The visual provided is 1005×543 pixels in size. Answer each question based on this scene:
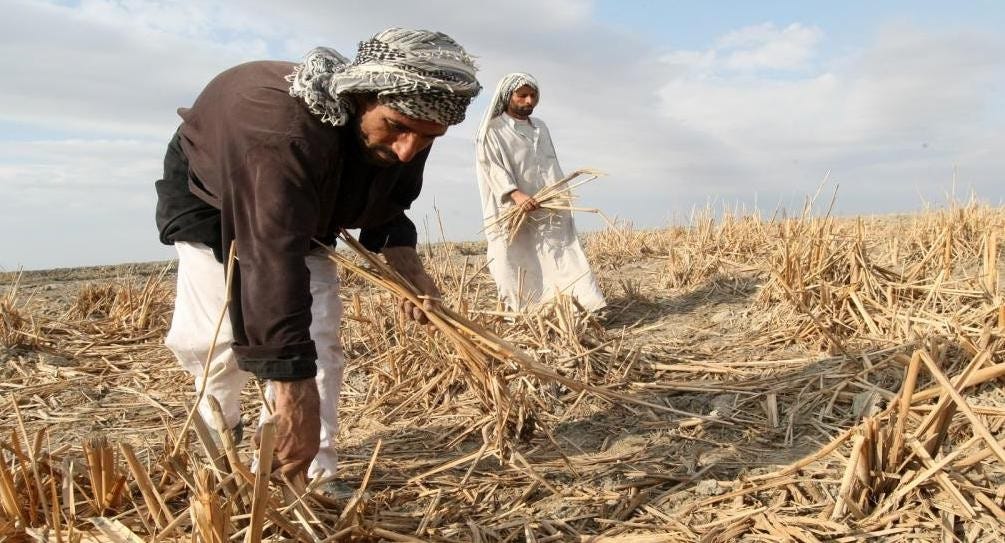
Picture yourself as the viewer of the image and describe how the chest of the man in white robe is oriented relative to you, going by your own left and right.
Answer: facing the viewer and to the right of the viewer

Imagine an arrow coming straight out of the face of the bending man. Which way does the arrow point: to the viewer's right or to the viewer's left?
to the viewer's right

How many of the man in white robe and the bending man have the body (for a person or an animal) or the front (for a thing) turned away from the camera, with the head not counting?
0

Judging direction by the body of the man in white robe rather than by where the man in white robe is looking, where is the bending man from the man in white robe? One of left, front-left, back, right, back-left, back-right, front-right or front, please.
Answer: front-right

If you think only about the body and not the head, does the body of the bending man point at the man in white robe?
no
